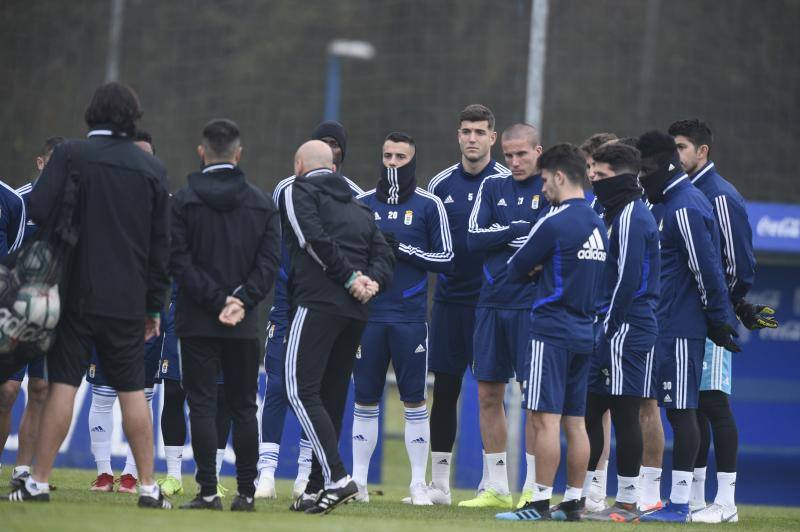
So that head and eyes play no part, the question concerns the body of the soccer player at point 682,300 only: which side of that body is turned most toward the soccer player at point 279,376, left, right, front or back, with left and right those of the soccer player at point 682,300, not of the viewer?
front

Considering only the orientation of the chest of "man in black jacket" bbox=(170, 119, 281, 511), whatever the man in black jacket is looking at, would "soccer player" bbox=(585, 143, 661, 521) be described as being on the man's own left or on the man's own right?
on the man's own right

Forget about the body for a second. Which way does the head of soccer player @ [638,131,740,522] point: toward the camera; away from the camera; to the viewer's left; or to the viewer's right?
to the viewer's left

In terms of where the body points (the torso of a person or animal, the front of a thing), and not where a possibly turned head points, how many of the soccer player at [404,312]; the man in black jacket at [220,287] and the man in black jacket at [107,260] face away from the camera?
2

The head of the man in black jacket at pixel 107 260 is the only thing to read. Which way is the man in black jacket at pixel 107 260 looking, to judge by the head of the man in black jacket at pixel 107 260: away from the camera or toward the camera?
away from the camera

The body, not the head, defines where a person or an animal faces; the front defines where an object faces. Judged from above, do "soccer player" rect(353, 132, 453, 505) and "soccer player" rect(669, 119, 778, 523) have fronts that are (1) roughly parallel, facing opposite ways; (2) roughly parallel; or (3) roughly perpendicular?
roughly perpendicular

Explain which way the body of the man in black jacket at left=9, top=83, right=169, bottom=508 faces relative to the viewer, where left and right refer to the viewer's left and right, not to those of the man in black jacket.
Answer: facing away from the viewer

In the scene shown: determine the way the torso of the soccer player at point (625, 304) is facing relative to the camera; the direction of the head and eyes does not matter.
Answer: to the viewer's left

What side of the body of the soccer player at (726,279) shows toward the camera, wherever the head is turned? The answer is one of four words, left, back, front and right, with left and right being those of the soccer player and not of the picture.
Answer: left

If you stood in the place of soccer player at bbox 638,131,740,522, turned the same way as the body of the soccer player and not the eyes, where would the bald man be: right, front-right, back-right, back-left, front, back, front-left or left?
front-left

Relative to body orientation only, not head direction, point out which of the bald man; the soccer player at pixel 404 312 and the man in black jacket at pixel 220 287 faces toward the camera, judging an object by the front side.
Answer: the soccer player

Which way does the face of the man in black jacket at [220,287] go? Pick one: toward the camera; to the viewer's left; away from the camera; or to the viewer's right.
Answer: away from the camera

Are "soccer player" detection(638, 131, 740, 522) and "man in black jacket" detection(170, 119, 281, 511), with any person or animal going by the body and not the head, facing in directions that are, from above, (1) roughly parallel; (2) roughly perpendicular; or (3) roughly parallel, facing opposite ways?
roughly perpendicular

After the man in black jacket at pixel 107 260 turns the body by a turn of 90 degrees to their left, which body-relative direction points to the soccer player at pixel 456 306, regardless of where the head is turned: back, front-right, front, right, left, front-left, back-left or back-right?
back-right

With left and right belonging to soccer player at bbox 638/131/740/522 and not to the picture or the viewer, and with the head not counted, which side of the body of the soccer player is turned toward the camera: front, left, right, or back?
left

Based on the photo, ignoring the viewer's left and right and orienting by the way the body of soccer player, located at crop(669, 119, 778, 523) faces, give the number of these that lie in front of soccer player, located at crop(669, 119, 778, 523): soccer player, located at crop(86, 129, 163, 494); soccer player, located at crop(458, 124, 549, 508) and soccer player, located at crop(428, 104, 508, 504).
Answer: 3

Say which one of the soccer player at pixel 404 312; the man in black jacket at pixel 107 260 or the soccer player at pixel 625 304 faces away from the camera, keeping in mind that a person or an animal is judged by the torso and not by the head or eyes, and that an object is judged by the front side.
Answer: the man in black jacket

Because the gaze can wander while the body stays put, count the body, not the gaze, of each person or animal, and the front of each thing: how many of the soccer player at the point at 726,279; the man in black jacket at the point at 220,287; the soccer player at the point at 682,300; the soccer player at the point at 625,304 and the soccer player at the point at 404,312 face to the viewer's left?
3

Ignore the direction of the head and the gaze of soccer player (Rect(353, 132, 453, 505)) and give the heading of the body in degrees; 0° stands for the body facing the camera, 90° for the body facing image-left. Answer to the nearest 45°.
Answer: approximately 0°

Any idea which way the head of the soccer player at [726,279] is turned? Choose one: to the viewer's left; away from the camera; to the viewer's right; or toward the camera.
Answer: to the viewer's left

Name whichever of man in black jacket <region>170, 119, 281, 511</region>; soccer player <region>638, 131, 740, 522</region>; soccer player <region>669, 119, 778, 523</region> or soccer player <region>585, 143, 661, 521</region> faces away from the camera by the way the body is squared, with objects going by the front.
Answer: the man in black jacket
